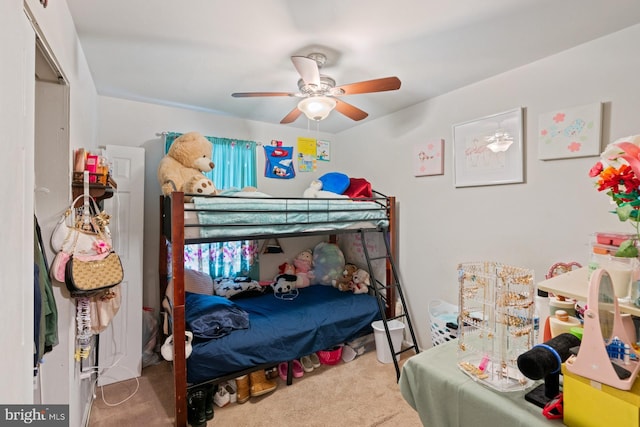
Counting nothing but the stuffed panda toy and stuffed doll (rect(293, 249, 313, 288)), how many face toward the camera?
2

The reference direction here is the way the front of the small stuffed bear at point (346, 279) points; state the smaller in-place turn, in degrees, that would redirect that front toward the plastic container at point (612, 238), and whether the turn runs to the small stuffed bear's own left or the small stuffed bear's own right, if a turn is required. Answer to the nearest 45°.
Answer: approximately 45° to the small stuffed bear's own left

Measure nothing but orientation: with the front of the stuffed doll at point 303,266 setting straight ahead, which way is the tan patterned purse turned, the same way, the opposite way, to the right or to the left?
the same way

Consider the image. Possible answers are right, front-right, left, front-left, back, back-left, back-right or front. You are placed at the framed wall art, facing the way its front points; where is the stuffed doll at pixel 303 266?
front-right

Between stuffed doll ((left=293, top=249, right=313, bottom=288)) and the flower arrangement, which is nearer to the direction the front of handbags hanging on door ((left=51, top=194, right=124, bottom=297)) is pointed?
the flower arrangement

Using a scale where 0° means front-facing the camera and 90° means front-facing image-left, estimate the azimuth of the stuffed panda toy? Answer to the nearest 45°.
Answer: approximately 0°

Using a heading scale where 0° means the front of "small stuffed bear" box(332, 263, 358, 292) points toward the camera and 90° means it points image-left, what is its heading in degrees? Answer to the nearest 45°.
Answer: approximately 45°

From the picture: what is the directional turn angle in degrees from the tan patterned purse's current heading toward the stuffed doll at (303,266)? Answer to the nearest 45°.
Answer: approximately 90° to its left
